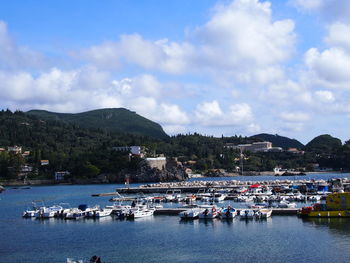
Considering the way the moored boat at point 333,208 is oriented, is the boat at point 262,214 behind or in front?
in front

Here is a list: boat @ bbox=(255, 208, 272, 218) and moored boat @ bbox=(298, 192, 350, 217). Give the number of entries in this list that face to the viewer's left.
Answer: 1

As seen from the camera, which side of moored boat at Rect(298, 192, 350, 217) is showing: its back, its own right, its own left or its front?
left

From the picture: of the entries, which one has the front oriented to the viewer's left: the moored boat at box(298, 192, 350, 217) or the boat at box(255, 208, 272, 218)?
the moored boat

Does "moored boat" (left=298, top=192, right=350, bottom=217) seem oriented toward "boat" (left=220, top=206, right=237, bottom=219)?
yes

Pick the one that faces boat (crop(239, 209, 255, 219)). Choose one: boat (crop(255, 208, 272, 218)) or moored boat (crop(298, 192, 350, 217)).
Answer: the moored boat

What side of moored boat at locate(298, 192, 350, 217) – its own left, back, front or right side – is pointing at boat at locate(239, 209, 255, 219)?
front

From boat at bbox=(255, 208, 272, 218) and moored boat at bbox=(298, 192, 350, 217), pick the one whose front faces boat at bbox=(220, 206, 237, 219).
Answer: the moored boat
